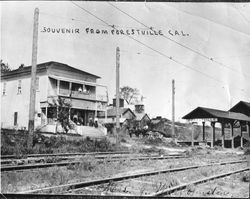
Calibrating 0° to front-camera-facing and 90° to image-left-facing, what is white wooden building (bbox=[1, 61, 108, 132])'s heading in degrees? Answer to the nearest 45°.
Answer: approximately 315°
